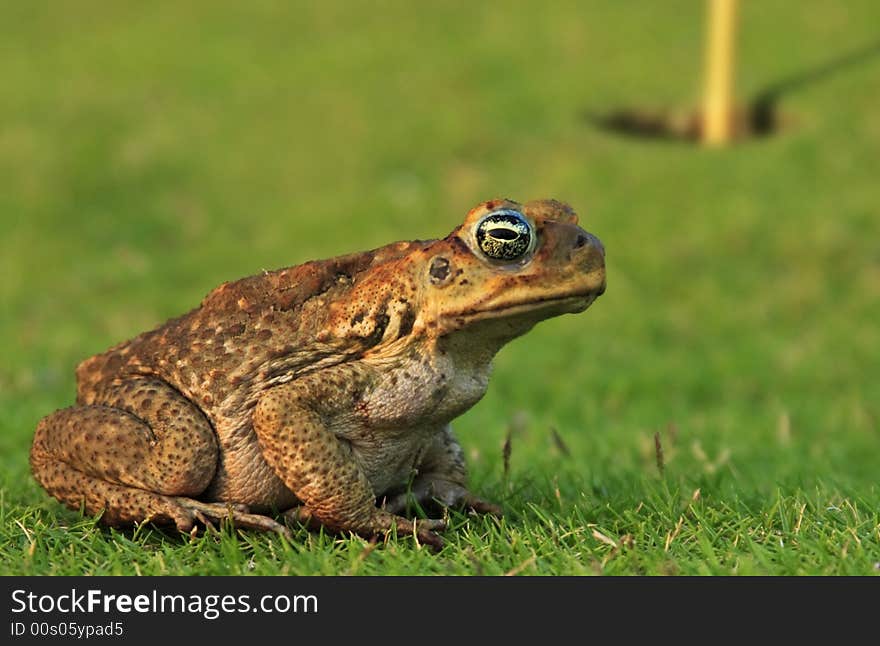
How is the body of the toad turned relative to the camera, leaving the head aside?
to the viewer's right

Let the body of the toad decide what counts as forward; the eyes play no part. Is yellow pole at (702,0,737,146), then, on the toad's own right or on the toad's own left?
on the toad's own left
